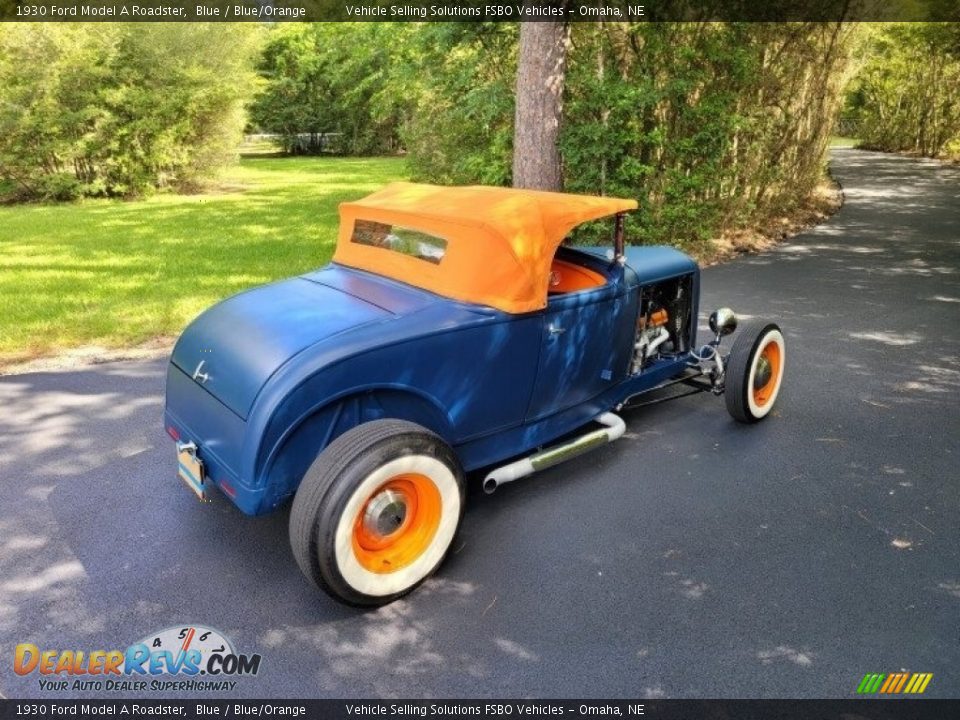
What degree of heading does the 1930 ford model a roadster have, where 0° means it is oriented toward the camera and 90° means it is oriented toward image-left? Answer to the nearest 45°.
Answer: approximately 225°

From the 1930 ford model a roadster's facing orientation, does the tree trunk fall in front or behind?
in front
